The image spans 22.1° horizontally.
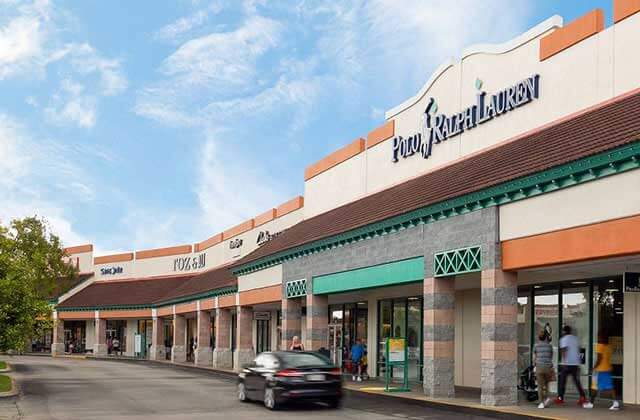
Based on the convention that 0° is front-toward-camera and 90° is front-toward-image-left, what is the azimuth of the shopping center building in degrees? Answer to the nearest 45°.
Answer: approximately 45°

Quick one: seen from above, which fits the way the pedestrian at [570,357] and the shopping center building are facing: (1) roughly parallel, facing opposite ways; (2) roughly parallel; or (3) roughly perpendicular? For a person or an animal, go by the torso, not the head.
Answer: roughly perpendicular

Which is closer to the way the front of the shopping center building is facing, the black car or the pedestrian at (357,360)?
the black car

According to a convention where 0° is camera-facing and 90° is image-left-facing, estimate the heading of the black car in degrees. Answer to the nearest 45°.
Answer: approximately 135°

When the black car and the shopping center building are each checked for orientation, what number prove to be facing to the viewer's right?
0

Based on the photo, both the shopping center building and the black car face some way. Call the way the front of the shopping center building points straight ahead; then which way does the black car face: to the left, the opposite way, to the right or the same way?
to the right

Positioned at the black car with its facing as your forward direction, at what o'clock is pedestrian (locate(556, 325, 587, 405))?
The pedestrian is roughly at 5 o'clock from the black car.
